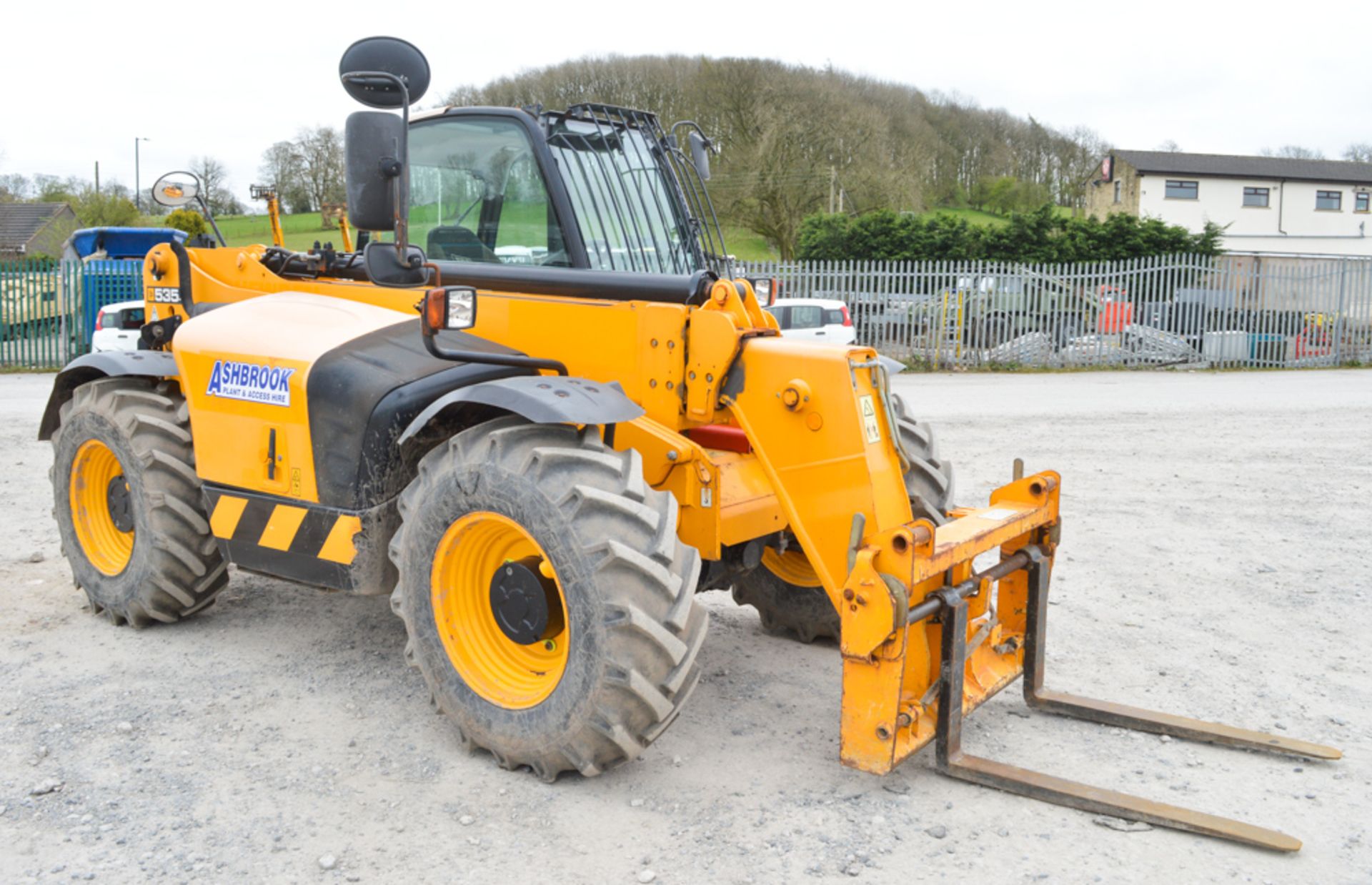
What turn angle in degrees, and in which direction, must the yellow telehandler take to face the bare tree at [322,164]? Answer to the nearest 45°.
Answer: approximately 135° to its left

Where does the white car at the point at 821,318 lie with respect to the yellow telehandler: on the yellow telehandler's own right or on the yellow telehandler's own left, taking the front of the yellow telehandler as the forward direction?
on the yellow telehandler's own left

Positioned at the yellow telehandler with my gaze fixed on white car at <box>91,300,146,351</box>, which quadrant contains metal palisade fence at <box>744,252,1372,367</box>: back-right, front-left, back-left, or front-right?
front-right

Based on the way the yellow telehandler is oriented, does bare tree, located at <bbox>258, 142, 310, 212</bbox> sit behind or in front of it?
behind

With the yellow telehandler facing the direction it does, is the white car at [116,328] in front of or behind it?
behind

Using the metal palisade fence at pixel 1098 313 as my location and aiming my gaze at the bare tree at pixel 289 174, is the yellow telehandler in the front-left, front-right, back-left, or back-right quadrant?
back-left

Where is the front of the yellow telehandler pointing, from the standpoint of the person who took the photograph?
facing the viewer and to the right of the viewer

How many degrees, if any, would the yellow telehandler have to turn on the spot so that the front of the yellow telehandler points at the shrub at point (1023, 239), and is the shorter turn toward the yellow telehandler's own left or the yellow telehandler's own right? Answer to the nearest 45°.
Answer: approximately 135° to the yellow telehandler's own left

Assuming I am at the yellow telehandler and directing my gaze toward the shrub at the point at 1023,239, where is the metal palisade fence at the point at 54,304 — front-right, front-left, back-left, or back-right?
front-left

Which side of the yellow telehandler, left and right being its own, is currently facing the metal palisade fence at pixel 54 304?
back

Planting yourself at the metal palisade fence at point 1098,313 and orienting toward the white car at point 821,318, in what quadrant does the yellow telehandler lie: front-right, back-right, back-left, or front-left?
front-left

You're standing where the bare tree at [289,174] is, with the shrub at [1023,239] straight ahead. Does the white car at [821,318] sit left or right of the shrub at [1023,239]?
right
